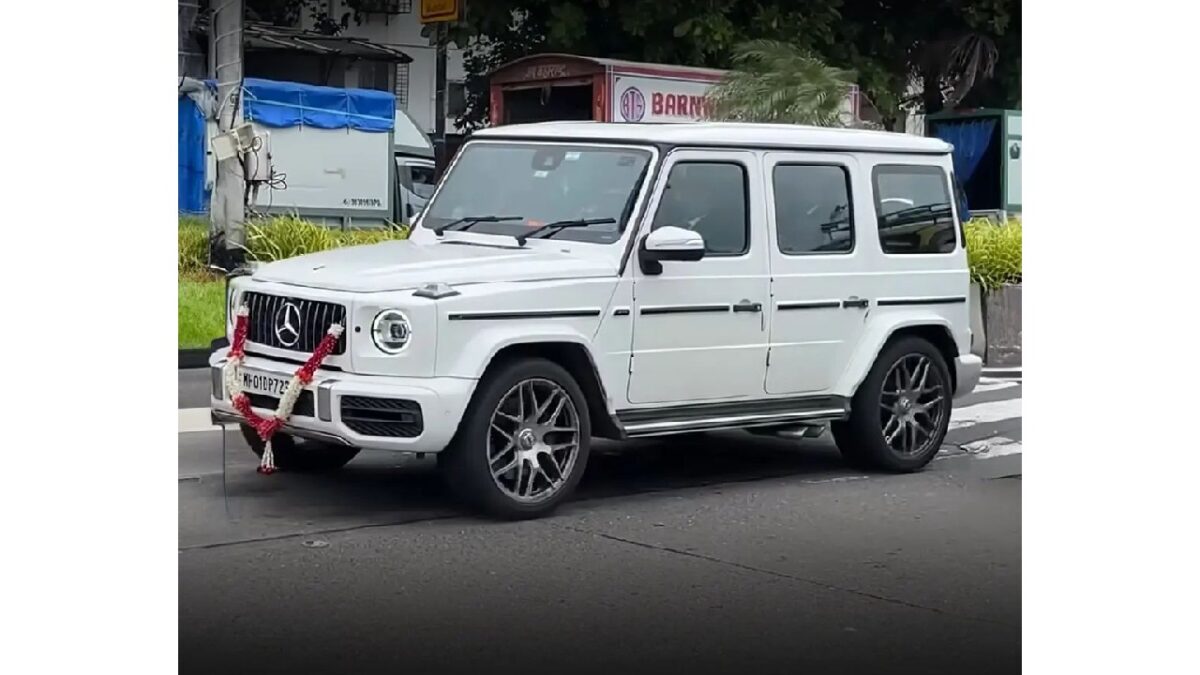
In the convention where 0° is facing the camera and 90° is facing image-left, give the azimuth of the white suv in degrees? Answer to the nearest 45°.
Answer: approximately 45°

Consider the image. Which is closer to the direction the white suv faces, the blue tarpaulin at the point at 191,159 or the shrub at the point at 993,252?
the blue tarpaulin

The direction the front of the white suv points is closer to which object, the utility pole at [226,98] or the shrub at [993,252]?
the utility pole

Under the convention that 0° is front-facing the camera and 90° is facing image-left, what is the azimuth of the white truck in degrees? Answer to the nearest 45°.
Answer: approximately 270°
